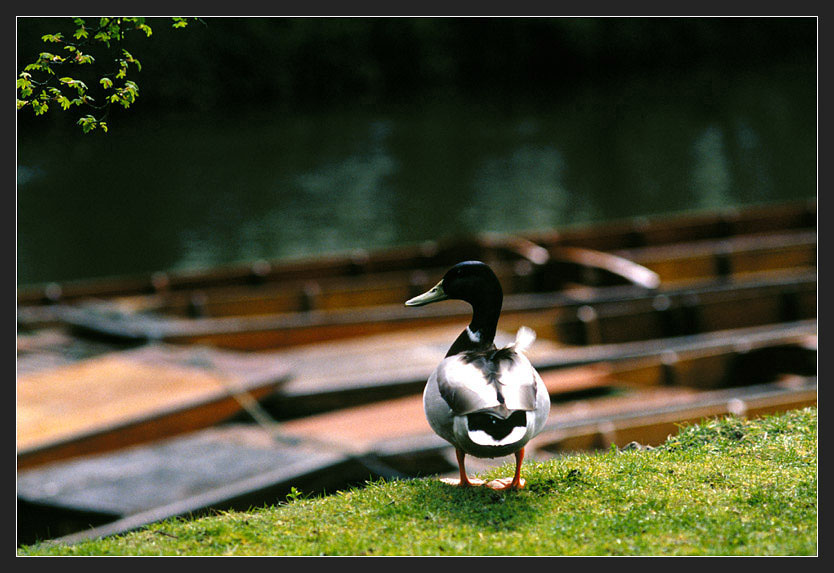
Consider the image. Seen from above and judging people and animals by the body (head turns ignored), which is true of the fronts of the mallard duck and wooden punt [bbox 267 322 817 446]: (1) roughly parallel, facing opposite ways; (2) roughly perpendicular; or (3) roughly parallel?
roughly perpendicular

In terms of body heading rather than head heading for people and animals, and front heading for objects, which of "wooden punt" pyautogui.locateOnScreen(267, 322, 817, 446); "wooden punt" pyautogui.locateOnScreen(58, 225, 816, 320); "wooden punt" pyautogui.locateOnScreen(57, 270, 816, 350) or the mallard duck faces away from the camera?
the mallard duck

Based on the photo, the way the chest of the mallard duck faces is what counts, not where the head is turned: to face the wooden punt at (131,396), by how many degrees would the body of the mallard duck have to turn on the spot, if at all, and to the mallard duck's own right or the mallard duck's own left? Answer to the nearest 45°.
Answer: approximately 45° to the mallard duck's own left

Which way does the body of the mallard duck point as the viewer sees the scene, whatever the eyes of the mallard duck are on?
away from the camera

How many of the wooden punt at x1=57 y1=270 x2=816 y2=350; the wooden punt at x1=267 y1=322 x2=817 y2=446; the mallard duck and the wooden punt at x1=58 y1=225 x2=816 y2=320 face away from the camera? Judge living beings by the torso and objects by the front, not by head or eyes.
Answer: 1
